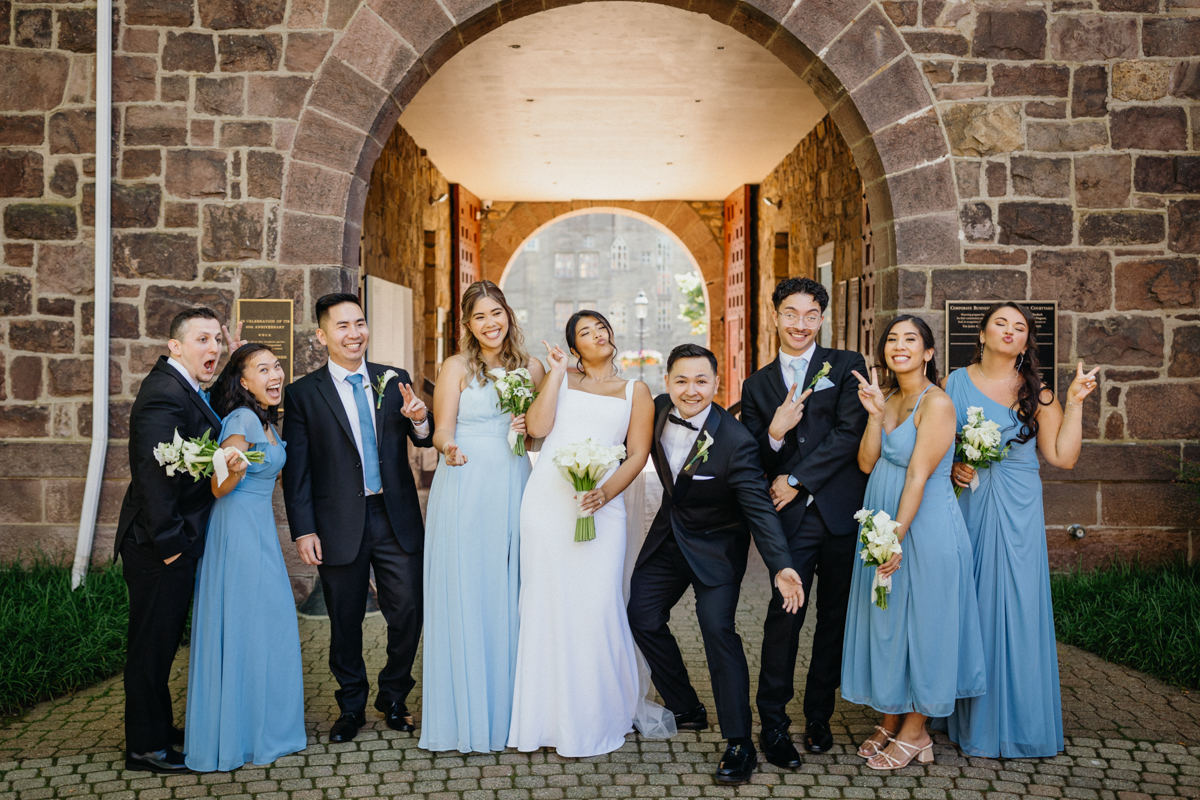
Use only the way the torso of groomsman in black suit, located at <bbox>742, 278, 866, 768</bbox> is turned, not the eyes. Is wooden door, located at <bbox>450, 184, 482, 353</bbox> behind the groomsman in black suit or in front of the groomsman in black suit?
behind

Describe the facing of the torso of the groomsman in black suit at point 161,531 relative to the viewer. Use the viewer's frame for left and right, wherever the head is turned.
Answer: facing to the right of the viewer

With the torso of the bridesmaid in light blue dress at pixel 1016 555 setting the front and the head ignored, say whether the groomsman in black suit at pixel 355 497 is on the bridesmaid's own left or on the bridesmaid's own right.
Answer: on the bridesmaid's own right

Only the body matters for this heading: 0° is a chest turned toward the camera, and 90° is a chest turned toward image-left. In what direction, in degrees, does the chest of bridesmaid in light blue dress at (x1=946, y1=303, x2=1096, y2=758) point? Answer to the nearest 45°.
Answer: approximately 0°

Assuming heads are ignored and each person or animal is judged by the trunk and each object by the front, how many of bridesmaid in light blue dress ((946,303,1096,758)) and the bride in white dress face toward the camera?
2

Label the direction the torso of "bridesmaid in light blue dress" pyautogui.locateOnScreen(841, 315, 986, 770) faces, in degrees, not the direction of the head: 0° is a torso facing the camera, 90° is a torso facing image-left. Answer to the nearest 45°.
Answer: approximately 45°

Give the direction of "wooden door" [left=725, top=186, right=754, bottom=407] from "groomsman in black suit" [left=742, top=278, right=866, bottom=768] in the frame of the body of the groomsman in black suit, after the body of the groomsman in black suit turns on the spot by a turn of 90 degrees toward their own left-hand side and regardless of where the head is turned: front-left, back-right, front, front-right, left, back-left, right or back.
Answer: left

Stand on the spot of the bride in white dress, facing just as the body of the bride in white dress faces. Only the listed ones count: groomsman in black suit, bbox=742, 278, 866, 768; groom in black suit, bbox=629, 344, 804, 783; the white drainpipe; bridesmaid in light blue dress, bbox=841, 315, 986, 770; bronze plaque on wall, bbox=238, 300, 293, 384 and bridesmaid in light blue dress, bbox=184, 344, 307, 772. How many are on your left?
3
